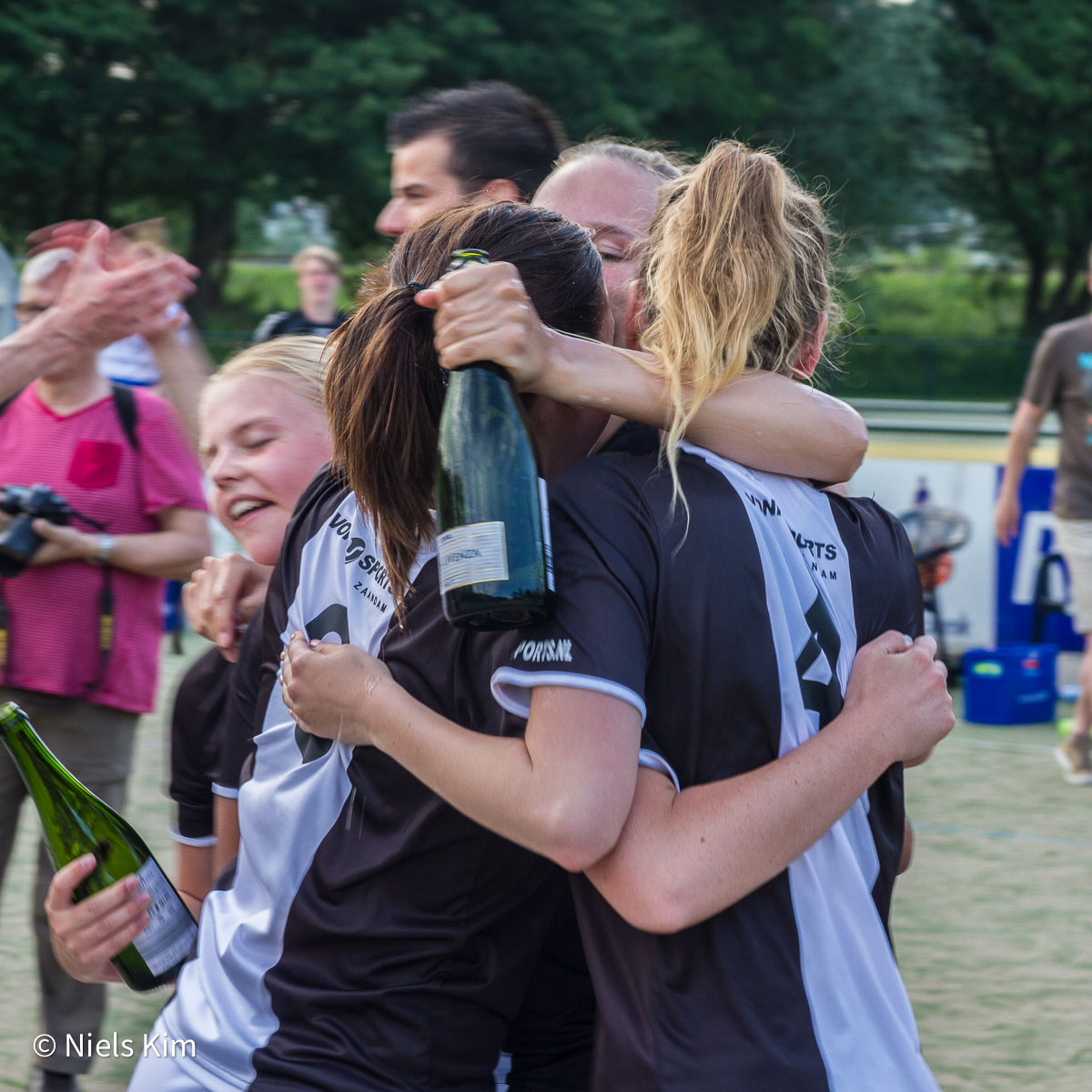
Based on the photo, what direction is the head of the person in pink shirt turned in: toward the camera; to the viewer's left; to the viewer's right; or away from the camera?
toward the camera

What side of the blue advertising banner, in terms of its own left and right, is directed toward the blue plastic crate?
front

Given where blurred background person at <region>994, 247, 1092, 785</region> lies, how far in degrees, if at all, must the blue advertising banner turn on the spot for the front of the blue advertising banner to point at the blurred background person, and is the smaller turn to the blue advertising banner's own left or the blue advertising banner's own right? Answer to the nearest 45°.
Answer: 0° — it already faces them

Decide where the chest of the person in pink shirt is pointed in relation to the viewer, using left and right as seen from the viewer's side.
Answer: facing the viewer and to the left of the viewer

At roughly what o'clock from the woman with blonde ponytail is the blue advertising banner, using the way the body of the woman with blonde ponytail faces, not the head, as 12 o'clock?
The blue advertising banner is roughly at 2 o'clock from the woman with blonde ponytail.

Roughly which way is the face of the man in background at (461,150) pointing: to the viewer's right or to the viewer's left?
to the viewer's left

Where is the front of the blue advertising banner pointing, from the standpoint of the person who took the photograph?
facing the viewer

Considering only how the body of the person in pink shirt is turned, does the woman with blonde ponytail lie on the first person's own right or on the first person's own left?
on the first person's own left

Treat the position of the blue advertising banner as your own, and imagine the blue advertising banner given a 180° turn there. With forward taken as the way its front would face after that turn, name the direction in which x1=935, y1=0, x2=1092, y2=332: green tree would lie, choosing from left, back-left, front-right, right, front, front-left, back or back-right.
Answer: front
